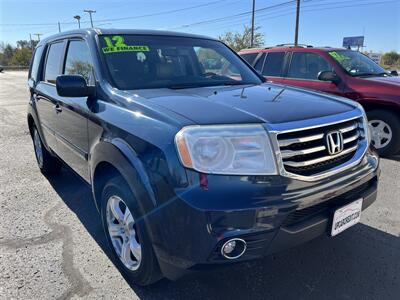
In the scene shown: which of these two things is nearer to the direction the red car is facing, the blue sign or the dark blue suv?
the dark blue suv

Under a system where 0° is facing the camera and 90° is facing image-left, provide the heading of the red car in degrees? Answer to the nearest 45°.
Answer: approximately 315°

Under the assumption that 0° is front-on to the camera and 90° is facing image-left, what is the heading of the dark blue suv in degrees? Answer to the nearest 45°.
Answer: approximately 315°

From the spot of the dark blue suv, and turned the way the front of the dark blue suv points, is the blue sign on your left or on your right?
on your left

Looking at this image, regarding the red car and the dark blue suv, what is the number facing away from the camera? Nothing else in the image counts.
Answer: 0

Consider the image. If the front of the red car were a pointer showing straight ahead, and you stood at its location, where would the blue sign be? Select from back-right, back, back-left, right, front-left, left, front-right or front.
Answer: back-left

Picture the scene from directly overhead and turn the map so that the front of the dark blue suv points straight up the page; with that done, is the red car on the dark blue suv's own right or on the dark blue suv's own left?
on the dark blue suv's own left
